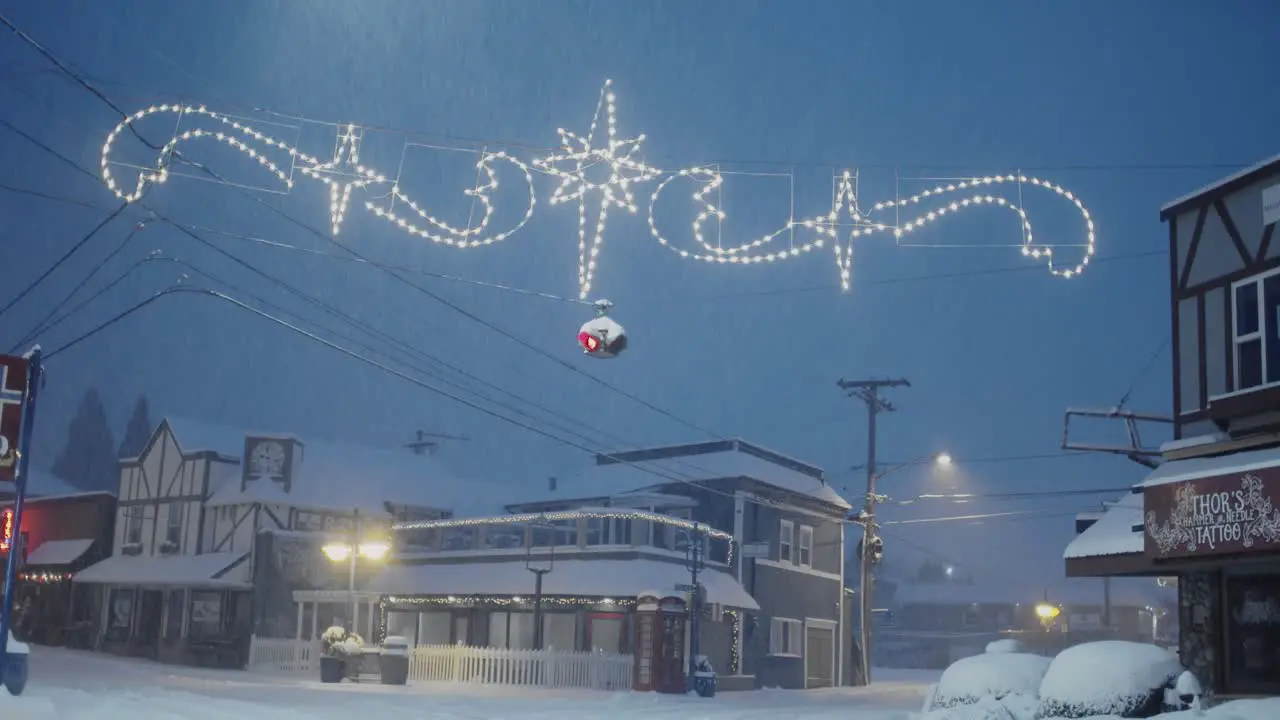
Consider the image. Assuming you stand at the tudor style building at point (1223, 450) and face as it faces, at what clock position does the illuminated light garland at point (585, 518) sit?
The illuminated light garland is roughly at 3 o'clock from the tudor style building.

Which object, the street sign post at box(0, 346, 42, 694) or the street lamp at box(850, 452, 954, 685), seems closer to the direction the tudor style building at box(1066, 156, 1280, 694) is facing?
the street sign post

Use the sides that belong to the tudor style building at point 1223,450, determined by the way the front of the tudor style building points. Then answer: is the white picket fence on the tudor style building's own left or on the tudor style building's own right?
on the tudor style building's own right

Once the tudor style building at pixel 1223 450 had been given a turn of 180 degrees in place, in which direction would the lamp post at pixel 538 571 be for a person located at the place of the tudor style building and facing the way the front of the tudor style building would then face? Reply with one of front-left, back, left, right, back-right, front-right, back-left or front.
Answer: left

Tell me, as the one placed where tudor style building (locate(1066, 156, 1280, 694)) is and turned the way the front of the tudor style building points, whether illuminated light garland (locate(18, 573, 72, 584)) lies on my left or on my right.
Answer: on my right

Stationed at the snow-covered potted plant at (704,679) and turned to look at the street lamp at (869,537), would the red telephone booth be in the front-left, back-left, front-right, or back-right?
back-left

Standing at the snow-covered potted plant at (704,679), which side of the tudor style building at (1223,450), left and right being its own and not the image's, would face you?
right

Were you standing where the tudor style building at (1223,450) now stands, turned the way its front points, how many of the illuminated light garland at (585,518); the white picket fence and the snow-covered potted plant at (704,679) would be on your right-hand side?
3

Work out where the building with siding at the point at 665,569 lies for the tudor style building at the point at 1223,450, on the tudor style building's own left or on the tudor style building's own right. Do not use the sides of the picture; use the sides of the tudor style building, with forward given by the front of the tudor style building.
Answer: on the tudor style building's own right
